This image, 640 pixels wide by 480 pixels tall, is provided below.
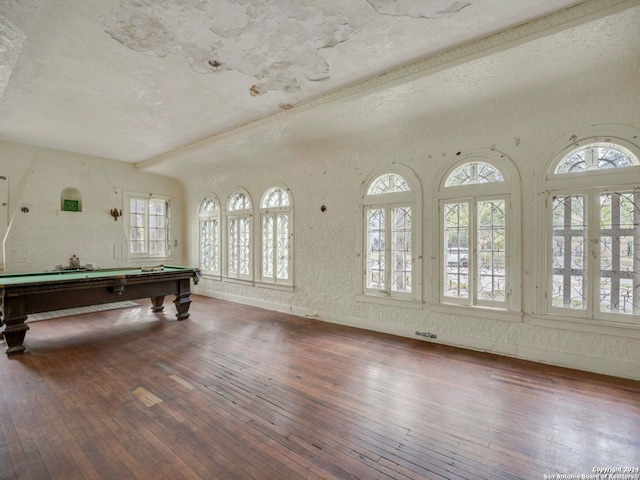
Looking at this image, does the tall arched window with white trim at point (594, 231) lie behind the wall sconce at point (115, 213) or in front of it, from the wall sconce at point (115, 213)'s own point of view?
in front

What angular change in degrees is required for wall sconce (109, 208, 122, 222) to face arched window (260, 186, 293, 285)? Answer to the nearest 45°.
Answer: approximately 45° to its left

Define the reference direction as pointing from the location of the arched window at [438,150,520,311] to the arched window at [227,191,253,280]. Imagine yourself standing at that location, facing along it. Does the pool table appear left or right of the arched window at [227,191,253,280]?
left

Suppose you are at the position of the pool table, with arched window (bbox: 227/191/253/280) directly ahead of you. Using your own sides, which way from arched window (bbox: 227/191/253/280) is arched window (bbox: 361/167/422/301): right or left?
right

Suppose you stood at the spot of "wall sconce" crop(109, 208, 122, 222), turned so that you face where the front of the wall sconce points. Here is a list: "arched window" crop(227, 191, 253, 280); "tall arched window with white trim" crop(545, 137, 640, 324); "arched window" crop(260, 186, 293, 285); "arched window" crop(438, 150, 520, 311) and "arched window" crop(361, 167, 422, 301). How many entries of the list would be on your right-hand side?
0

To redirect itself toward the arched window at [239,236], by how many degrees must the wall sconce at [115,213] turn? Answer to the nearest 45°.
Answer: approximately 45° to its left

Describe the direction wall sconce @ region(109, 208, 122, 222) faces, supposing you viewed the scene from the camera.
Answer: facing the viewer

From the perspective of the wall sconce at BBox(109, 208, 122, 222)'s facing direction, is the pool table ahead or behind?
ahead

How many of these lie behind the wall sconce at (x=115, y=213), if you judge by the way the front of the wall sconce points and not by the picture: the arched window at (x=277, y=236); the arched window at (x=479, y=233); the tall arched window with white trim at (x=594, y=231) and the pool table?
0

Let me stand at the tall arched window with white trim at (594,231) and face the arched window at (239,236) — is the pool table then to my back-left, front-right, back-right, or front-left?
front-left

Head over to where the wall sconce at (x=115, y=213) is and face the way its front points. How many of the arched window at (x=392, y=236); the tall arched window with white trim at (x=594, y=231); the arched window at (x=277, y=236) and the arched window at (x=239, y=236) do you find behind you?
0

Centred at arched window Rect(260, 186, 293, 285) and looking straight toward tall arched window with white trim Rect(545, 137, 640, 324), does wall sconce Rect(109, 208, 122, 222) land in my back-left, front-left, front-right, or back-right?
back-right

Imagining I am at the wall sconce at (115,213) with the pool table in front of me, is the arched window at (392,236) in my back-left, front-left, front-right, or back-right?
front-left
